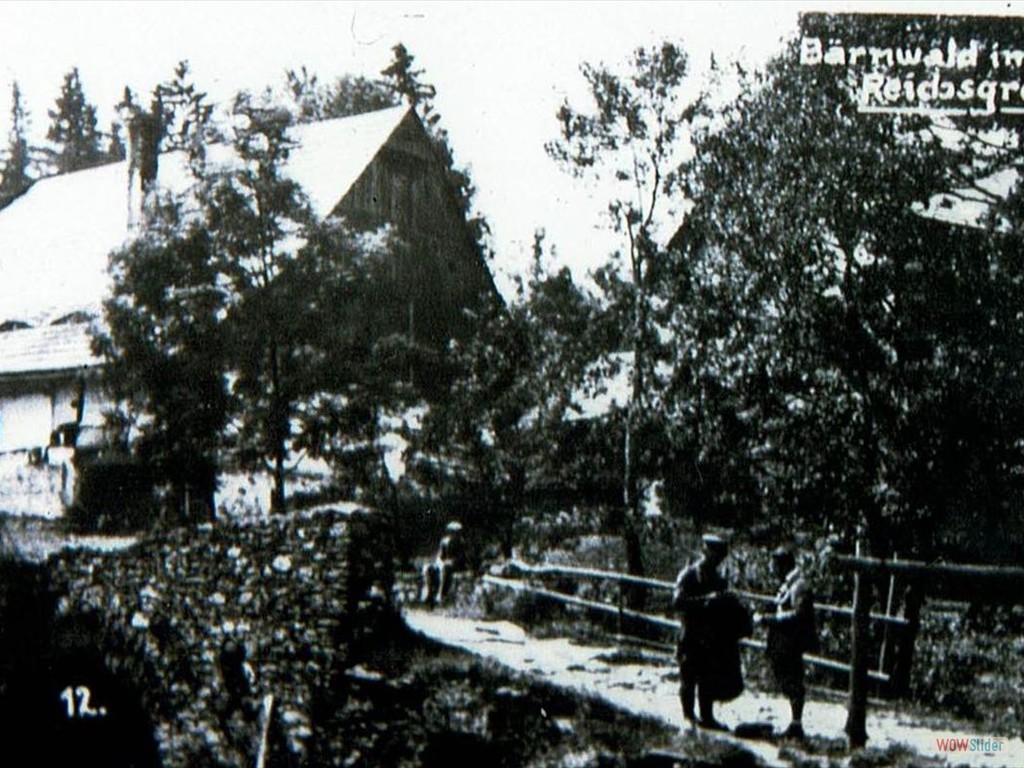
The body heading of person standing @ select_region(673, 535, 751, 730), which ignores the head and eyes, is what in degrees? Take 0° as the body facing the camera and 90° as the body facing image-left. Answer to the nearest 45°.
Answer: approximately 315°

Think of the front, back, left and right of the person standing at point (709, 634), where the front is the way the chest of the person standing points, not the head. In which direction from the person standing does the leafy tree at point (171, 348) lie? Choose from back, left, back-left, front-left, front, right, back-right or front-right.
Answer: back

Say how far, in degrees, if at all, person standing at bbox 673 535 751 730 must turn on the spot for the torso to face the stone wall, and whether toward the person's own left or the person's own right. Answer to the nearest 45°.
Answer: approximately 135° to the person's own right

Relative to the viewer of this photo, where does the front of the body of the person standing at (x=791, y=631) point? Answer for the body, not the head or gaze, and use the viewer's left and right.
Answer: facing to the left of the viewer

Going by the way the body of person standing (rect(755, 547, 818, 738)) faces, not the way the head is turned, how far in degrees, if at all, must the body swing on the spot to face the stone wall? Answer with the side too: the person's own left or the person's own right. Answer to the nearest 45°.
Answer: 0° — they already face it

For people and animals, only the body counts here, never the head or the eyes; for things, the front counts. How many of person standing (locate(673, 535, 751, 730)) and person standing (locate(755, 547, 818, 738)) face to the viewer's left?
1
